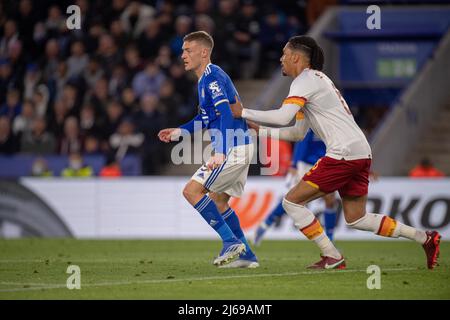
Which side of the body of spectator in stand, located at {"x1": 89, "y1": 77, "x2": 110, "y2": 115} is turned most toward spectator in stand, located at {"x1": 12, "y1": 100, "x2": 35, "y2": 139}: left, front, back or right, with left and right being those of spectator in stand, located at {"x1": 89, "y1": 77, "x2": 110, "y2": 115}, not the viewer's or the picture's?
right

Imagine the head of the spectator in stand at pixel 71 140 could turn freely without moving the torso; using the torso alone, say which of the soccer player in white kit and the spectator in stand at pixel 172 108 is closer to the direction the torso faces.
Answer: the soccer player in white kit

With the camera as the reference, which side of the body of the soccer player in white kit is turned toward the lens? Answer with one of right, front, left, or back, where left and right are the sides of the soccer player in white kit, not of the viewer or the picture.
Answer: left

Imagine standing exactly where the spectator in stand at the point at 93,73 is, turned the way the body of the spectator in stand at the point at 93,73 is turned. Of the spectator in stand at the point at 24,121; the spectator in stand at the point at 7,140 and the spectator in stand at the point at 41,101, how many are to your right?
3

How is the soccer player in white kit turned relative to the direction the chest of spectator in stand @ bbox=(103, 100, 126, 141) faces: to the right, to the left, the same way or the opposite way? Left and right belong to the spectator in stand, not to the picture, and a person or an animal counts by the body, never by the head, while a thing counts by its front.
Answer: to the right
